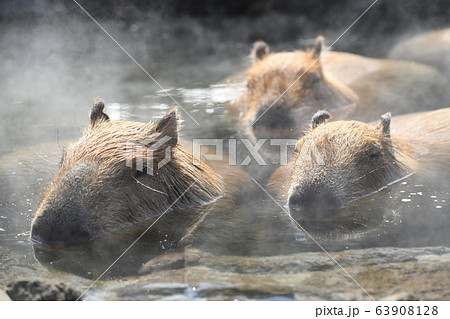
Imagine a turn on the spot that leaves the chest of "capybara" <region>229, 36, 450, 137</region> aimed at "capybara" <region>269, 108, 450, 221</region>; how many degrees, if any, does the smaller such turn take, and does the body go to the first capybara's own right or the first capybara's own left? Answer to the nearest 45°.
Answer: approximately 45° to the first capybara's own left

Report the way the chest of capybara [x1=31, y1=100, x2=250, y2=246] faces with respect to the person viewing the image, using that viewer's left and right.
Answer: facing the viewer and to the left of the viewer

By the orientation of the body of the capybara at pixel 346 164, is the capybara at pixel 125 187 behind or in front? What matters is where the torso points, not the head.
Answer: in front

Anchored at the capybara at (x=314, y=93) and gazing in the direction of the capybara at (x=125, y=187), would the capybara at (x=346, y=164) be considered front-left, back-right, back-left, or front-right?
front-left

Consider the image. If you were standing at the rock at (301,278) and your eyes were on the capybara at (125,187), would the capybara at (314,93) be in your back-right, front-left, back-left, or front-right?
front-right

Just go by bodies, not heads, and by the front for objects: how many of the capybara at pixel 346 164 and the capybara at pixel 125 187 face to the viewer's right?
0

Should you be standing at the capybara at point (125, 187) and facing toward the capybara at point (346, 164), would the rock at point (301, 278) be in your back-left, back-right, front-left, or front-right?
front-right

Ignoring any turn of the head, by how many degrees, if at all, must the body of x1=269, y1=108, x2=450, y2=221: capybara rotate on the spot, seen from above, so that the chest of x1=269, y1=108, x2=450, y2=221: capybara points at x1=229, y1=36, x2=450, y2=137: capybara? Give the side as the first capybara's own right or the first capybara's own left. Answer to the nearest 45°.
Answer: approximately 135° to the first capybara's own right

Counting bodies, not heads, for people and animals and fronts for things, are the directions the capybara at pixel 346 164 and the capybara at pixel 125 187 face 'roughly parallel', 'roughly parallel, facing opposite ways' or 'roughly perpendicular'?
roughly parallel

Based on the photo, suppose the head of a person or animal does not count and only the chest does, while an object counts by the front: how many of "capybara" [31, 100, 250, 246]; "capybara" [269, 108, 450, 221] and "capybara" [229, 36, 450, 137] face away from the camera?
0

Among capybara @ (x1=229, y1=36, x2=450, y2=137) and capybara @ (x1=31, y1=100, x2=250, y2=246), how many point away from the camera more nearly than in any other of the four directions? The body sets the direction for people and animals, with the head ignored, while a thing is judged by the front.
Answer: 0

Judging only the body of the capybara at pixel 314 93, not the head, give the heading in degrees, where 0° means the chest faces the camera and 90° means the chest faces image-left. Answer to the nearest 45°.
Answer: approximately 45°

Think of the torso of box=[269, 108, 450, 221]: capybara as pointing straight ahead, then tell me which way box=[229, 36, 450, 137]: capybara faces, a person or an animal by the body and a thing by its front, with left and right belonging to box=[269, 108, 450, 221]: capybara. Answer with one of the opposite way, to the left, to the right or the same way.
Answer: the same way

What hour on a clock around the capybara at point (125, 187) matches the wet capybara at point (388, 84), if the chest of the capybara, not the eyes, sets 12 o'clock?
The wet capybara is roughly at 6 o'clock from the capybara.

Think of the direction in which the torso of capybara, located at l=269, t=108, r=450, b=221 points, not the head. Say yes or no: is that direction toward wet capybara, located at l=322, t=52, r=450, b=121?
no

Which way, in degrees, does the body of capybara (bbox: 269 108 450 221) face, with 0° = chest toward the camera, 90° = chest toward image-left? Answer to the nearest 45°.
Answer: approximately 45°

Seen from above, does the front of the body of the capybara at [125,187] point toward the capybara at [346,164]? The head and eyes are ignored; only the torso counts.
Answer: no
